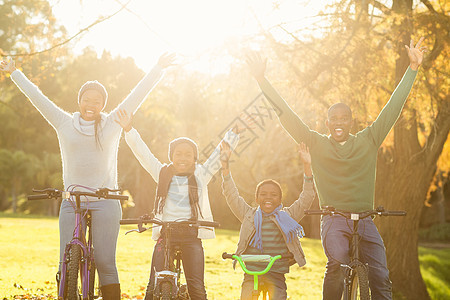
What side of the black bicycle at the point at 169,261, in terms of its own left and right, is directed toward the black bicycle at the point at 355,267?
left

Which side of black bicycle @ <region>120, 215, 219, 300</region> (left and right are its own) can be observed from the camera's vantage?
front

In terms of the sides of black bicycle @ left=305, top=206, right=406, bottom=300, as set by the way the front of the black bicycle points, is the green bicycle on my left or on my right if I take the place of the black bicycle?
on my right

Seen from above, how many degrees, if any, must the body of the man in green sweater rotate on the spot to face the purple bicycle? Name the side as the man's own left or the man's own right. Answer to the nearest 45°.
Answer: approximately 90° to the man's own right

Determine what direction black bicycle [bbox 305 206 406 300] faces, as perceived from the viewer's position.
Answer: facing the viewer

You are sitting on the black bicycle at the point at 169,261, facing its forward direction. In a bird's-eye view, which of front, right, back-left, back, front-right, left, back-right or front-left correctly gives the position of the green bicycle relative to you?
left

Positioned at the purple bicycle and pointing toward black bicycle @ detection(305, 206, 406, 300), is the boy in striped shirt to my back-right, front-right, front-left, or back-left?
front-left

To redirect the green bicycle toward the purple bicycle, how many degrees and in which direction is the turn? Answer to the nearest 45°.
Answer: approximately 90° to its right

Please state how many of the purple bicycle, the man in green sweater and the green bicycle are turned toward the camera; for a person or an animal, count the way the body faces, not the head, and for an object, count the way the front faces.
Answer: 3

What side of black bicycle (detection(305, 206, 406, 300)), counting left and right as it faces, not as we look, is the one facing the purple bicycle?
right

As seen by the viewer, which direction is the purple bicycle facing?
toward the camera

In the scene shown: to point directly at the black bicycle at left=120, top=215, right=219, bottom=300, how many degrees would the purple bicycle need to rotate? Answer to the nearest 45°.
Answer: approximately 45° to its left

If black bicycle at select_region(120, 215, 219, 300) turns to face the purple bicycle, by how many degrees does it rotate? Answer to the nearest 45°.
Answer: approximately 90° to its right

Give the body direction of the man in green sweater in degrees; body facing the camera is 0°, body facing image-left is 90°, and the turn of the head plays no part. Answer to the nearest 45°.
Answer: approximately 0°

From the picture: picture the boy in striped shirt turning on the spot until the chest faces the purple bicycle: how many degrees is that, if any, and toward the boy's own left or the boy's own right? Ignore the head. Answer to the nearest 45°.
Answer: approximately 90° to the boy's own right

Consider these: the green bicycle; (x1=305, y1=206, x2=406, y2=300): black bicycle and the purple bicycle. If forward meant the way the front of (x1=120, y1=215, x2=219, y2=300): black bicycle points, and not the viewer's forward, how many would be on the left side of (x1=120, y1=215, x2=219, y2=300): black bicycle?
2
